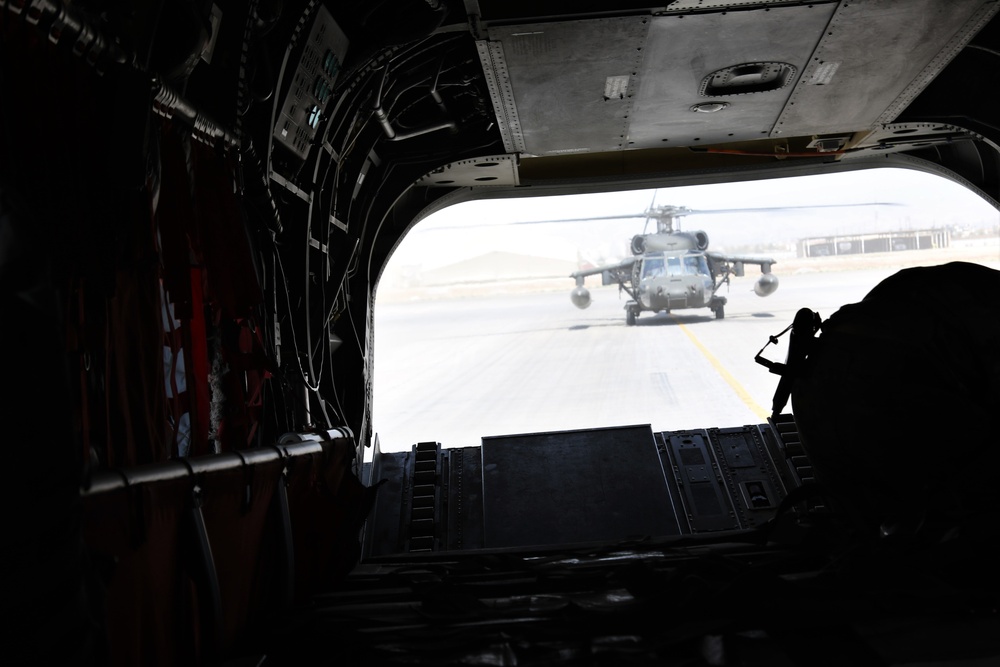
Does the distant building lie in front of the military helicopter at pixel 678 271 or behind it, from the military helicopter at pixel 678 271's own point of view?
behind

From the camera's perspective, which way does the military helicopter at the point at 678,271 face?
toward the camera
